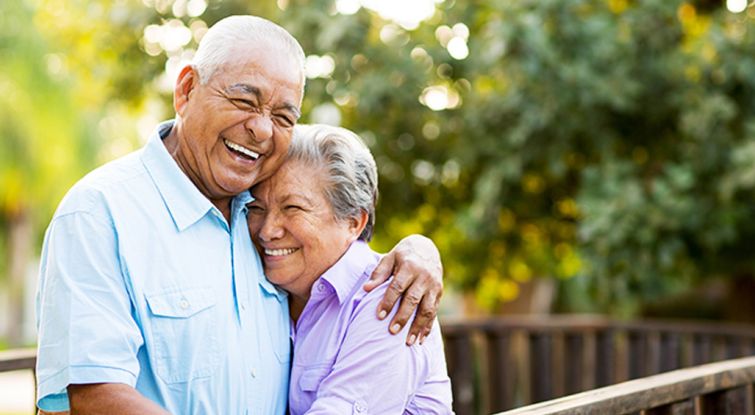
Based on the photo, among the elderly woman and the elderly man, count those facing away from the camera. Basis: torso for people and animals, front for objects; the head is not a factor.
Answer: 0

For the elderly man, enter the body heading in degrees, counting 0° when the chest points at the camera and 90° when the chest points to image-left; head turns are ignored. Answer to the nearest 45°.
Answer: approximately 315°

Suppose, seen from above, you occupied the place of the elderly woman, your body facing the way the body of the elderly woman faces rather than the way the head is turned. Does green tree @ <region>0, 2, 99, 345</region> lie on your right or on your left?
on your right

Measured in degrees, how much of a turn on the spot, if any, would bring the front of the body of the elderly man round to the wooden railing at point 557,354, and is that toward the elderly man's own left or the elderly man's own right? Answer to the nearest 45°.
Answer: approximately 90° to the elderly man's own left

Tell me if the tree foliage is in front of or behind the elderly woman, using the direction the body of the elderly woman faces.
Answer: behind

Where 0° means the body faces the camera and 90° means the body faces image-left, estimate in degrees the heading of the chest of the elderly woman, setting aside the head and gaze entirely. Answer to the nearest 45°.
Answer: approximately 45°
